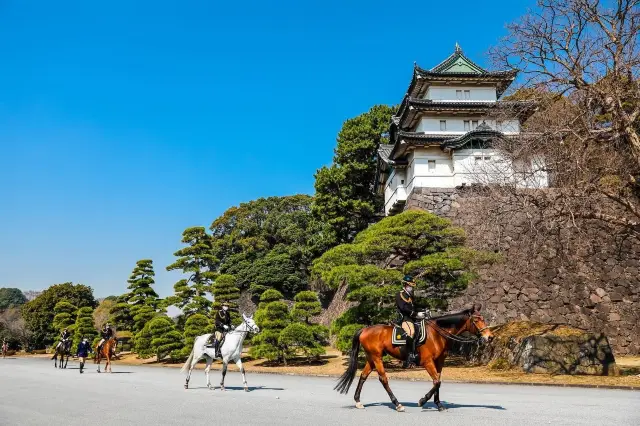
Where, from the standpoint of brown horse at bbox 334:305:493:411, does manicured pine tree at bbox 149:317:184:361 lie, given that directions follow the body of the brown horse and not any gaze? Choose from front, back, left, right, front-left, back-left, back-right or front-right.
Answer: back-left

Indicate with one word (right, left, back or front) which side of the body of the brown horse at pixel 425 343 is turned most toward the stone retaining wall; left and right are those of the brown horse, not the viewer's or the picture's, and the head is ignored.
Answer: left

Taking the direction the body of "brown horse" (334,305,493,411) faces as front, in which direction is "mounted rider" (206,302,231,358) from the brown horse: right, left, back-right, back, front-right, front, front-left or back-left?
back-left

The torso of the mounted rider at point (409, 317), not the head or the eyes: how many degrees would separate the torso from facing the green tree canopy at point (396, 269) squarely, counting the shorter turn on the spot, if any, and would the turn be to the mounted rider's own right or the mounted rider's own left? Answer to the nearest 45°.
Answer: approximately 90° to the mounted rider's own left

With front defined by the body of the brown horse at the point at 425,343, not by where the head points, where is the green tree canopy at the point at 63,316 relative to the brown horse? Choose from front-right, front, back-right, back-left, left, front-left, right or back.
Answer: back-left

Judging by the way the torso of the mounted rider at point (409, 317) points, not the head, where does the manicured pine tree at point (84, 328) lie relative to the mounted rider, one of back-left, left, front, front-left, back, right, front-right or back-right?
back-left

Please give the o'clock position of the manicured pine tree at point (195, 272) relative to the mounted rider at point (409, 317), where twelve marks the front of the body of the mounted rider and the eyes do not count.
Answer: The manicured pine tree is roughly at 8 o'clock from the mounted rider.

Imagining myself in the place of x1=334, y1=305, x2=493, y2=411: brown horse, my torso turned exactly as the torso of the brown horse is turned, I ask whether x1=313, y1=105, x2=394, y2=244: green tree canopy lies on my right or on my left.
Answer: on my left

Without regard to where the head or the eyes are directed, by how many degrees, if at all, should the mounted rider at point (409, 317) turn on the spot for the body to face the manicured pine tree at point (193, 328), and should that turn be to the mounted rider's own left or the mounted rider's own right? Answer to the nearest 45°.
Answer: approximately 135° to the mounted rider's own left

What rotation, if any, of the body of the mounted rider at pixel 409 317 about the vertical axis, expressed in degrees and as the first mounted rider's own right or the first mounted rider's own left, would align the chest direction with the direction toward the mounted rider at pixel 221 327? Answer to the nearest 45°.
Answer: approximately 135° to the first mounted rider's own left

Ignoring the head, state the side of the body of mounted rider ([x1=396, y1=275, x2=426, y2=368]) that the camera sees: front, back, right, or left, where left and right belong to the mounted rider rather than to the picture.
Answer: right

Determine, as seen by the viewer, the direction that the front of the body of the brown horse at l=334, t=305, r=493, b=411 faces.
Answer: to the viewer's right

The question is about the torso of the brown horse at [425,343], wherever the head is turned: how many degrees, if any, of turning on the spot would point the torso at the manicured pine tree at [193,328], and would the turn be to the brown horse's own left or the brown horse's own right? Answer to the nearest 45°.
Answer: approximately 135° to the brown horse's own left

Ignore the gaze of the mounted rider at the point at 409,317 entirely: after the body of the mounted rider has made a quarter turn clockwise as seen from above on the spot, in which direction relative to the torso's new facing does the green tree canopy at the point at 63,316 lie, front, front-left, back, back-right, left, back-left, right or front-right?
back-right
